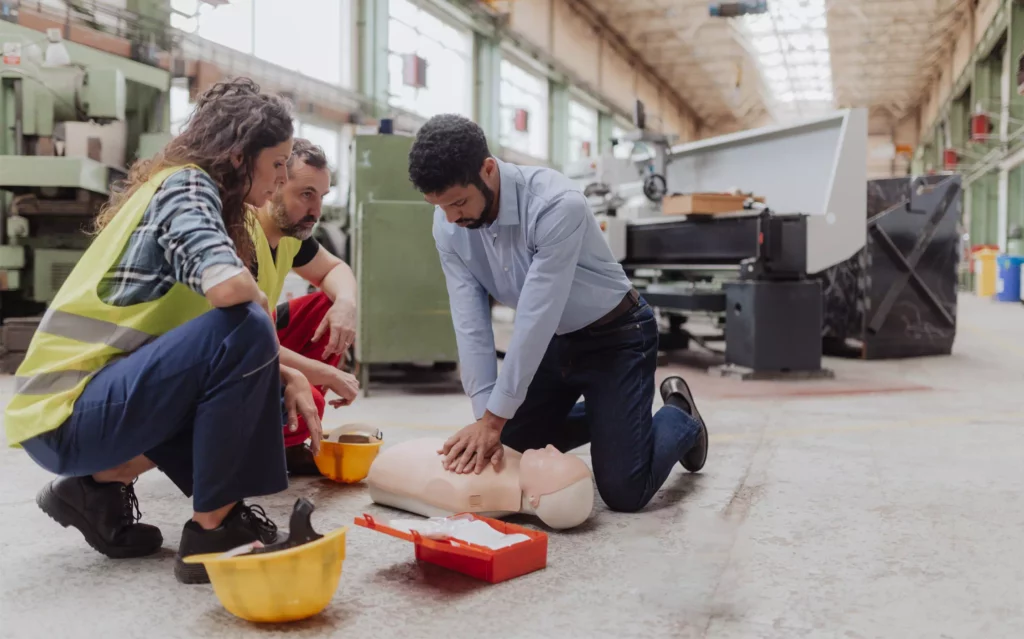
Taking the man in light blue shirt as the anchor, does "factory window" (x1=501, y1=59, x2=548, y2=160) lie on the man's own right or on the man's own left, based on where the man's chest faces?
on the man's own right

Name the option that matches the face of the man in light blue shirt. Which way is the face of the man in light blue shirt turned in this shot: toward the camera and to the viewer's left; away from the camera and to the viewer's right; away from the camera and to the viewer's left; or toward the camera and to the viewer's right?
toward the camera and to the viewer's left

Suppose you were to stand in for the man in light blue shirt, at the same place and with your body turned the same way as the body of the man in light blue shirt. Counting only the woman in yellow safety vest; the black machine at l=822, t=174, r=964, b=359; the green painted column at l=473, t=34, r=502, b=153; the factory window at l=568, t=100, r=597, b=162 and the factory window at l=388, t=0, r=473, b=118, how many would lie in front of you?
1

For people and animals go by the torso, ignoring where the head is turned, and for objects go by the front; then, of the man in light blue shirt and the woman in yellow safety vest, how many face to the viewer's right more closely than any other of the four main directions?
1

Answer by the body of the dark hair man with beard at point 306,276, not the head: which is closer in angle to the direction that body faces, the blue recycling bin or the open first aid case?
the open first aid case

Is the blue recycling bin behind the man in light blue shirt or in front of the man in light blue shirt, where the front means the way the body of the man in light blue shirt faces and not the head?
behind

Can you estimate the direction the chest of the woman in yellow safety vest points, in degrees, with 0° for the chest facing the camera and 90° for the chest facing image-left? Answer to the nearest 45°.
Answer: approximately 270°

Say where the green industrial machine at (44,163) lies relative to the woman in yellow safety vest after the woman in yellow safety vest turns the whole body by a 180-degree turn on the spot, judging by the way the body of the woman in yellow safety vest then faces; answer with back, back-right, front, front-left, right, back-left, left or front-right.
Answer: right

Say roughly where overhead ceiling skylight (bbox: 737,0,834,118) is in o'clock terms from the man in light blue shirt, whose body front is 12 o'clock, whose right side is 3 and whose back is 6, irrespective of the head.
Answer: The overhead ceiling skylight is roughly at 5 o'clock from the man in light blue shirt.

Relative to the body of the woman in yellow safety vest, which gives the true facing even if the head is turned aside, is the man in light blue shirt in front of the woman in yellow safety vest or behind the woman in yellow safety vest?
in front

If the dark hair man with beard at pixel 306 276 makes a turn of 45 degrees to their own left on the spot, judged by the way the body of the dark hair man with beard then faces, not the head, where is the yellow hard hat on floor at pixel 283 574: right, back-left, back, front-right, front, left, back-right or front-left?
right

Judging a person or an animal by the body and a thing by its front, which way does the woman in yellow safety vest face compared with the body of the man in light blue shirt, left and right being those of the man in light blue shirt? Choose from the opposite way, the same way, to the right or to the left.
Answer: the opposite way

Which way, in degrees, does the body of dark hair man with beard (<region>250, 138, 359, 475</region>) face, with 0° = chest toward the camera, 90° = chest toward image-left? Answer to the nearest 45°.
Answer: approximately 315°

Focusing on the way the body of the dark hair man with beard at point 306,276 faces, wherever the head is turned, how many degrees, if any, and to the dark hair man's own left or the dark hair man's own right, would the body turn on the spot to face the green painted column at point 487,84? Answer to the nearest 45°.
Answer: approximately 135° to the dark hair man's own left

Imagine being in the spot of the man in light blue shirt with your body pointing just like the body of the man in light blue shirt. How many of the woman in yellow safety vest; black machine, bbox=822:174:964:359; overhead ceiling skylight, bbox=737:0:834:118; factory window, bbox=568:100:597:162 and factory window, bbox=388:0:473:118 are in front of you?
1

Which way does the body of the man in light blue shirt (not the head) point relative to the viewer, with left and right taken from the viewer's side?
facing the viewer and to the left of the viewer

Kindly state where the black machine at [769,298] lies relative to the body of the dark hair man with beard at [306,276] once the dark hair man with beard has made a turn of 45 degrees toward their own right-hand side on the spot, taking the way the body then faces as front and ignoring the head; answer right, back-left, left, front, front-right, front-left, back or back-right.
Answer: back-left
